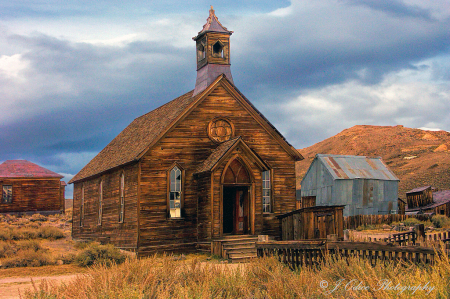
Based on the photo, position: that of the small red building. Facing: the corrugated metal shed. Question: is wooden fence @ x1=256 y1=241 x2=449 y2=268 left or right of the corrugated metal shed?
right

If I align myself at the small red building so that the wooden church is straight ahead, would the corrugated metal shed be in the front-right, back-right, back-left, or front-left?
front-left

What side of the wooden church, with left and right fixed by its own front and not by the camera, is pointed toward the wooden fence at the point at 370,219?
left

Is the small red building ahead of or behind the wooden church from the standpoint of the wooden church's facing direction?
behind

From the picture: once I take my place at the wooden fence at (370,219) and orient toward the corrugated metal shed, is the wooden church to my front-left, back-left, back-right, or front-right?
back-left

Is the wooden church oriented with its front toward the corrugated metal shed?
no

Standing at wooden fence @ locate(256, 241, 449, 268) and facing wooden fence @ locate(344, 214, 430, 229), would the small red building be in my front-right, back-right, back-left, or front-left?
front-left

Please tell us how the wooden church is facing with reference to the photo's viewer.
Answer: facing the viewer and to the right of the viewer
